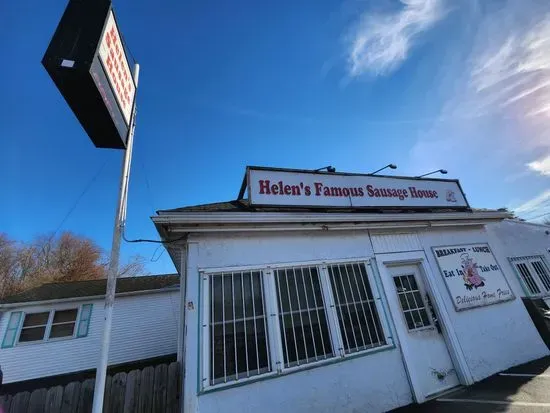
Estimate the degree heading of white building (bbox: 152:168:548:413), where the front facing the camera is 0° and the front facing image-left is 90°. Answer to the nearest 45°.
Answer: approximately 315°

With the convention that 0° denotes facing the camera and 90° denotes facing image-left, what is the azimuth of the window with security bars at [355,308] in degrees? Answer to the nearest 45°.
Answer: approximately 315°

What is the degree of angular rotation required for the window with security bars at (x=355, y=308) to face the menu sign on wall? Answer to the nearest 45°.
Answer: approximately 90° to its left

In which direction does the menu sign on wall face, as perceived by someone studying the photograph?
facing the viewer and to the right of the viewer

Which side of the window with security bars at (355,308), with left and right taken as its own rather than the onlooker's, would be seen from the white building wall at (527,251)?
left

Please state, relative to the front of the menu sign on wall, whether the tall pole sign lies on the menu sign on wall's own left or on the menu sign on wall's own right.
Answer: on the menu sign on wall's own right

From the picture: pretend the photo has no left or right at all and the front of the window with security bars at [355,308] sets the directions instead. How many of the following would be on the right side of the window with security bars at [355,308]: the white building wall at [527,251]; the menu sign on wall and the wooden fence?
1

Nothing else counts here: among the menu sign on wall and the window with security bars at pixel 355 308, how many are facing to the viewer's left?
0

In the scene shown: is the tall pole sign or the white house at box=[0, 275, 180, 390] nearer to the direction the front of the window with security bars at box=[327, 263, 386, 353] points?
the tall pole sign

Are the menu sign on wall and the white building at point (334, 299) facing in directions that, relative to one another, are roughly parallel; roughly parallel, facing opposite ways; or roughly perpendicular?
roughly parallel

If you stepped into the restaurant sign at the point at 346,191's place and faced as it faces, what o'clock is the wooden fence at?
The wooden fence is roughly at 3 o'clock from the restaurant sign.

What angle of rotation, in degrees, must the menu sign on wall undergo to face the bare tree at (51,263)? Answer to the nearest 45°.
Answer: approximately 135° to its right

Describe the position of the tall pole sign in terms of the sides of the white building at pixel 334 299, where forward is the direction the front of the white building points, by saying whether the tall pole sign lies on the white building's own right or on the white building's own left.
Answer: on the white building's own right

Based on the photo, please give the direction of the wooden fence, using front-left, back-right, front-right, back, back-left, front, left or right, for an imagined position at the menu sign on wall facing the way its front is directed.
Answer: right
